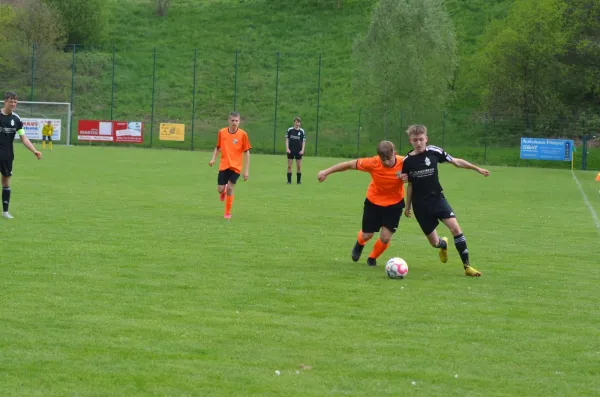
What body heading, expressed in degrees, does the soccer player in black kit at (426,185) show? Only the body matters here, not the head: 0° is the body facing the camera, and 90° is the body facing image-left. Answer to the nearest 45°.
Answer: approximately 0°

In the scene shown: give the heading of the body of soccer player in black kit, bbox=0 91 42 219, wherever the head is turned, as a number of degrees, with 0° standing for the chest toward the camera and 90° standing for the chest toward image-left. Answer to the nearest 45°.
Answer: approximately 0°

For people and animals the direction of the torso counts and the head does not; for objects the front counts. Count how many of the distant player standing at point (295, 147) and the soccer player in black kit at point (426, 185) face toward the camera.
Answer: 2
